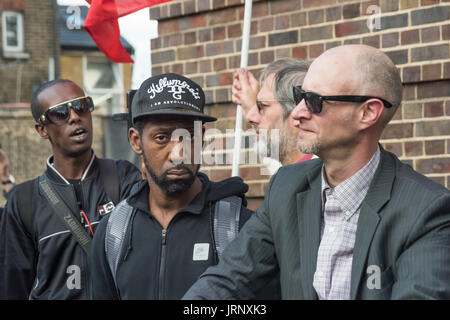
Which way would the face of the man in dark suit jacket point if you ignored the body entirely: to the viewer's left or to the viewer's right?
to the viewer's left

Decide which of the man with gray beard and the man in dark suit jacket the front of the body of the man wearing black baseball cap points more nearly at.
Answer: the man in dark suit jacket

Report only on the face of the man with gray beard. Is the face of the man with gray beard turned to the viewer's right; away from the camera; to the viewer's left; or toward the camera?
to the viewer's left

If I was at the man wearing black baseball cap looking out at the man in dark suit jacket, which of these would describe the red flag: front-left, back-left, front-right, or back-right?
back-left

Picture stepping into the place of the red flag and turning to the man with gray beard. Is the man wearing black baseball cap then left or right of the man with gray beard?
right

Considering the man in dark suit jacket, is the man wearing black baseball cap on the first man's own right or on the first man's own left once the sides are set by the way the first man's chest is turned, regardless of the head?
on the first man's own right

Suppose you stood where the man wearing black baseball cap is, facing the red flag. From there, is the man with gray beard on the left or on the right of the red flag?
right

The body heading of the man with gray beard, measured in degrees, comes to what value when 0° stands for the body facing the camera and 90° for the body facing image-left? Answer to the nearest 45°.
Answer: approximately 90°

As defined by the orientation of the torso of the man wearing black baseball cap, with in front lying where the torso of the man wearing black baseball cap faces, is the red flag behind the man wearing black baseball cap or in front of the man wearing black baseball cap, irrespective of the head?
behind

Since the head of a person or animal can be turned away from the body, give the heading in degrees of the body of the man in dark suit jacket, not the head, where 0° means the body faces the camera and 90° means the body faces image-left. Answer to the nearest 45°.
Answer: approximately 45°

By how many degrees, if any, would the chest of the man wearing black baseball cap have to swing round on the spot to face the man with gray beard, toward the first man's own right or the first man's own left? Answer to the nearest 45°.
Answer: approximately 135° to the first man's own left
